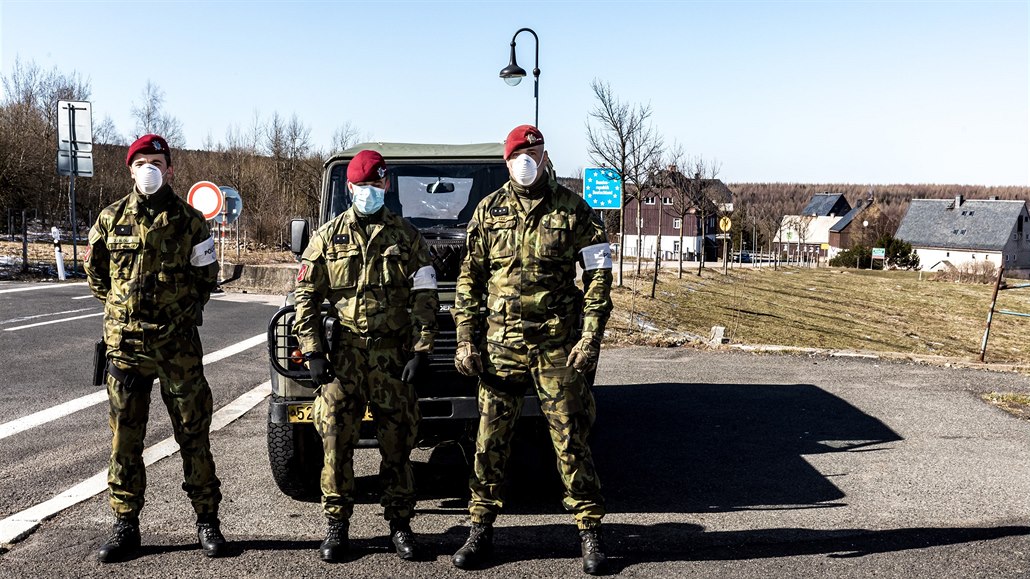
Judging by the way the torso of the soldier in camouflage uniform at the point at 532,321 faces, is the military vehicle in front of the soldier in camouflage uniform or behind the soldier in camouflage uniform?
behind

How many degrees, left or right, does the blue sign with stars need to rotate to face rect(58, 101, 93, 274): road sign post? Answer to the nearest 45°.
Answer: approximately 90° to its right

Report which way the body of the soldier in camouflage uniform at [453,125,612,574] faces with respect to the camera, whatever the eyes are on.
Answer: toward the camera

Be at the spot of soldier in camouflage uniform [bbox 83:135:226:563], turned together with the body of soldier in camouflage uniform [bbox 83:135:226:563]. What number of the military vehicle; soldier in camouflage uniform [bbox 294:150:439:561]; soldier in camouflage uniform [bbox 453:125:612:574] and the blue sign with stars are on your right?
0

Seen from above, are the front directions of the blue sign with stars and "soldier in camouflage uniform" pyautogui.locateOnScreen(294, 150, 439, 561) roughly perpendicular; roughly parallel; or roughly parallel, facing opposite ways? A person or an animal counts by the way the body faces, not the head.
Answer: roughly parallel

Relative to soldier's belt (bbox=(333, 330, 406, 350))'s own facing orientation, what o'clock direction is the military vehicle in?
The military vehicle is roughly at 7 o'clock from the soldier's belt.

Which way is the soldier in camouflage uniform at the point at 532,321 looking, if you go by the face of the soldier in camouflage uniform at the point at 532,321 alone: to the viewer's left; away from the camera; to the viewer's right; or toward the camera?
toward the camera

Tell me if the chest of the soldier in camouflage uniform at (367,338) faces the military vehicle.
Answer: no

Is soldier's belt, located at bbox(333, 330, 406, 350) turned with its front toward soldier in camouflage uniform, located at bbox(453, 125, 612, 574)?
no

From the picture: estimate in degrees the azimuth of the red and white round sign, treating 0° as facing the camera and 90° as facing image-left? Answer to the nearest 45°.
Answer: approximately 0°

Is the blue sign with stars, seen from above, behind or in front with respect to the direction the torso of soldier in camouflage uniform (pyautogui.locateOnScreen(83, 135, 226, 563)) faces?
behind

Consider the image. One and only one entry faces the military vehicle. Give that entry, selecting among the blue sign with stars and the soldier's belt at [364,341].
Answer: the blue sign with stars

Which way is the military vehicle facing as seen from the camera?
toward the camera

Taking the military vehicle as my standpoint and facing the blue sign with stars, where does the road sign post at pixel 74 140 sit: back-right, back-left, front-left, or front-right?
front-left

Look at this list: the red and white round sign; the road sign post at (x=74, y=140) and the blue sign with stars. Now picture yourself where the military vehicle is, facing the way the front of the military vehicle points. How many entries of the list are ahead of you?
0

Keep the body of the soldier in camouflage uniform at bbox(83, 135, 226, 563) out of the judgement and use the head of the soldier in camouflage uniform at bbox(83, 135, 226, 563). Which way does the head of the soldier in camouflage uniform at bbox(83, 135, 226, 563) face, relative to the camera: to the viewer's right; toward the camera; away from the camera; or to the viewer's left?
toward the camera

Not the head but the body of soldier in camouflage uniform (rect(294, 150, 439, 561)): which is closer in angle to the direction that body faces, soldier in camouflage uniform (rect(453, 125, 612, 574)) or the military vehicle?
the soldier in camouflage uniform

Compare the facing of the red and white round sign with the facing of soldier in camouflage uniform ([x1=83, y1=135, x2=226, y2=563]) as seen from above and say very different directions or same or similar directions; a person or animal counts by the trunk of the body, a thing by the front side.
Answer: same or similar directions

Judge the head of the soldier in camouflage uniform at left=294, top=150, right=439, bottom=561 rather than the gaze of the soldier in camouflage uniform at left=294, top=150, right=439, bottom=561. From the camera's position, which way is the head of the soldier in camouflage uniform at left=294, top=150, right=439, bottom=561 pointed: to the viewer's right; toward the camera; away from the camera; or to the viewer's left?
toward the camera
